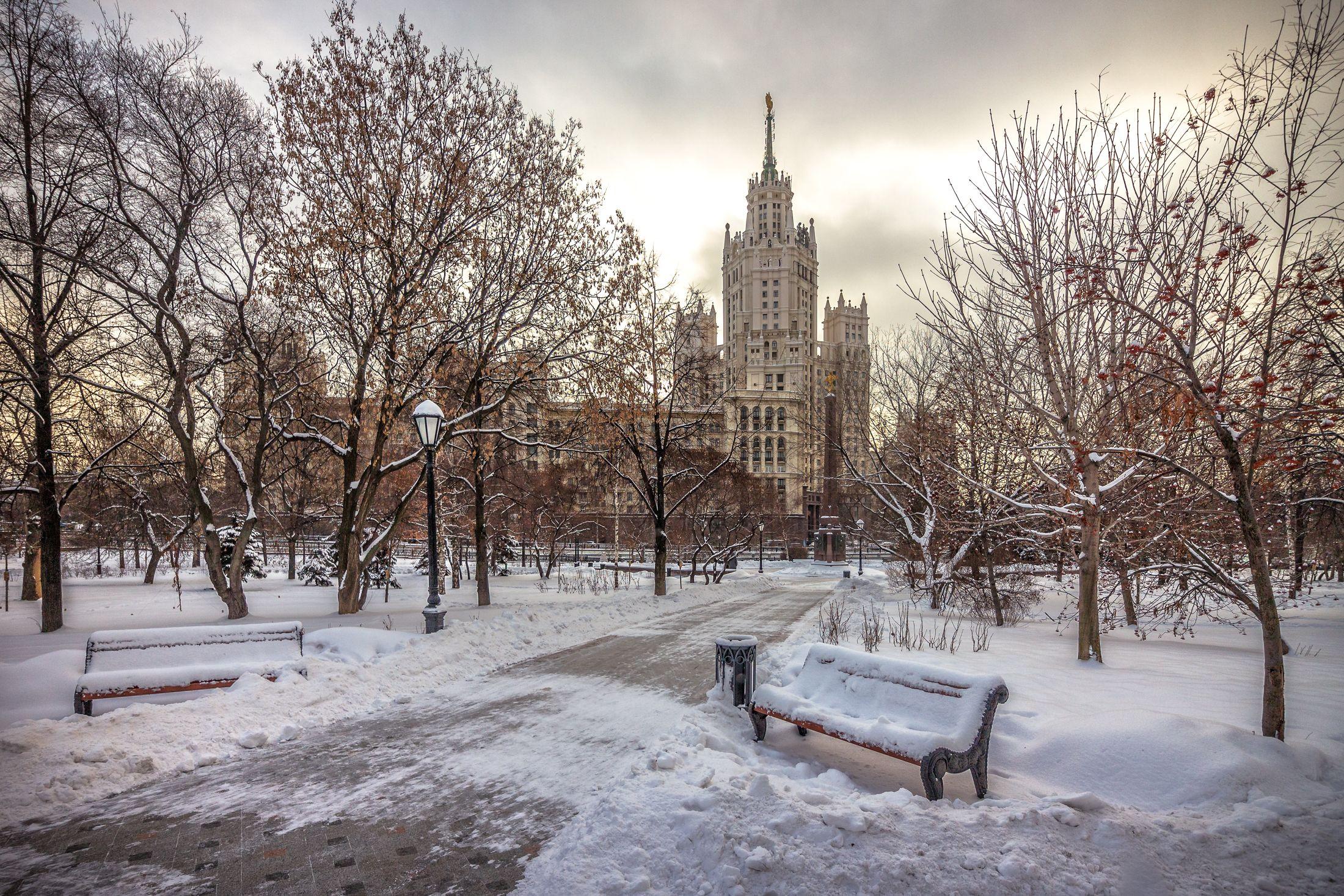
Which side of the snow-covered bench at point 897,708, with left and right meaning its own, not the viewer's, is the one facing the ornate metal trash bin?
right

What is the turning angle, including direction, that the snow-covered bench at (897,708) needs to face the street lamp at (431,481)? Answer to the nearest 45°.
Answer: approximately 90° to its right

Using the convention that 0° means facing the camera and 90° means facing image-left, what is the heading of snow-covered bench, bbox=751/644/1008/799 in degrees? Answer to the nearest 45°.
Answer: approximately 45°

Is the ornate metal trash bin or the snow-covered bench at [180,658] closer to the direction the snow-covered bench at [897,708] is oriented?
the snow-covered bench
